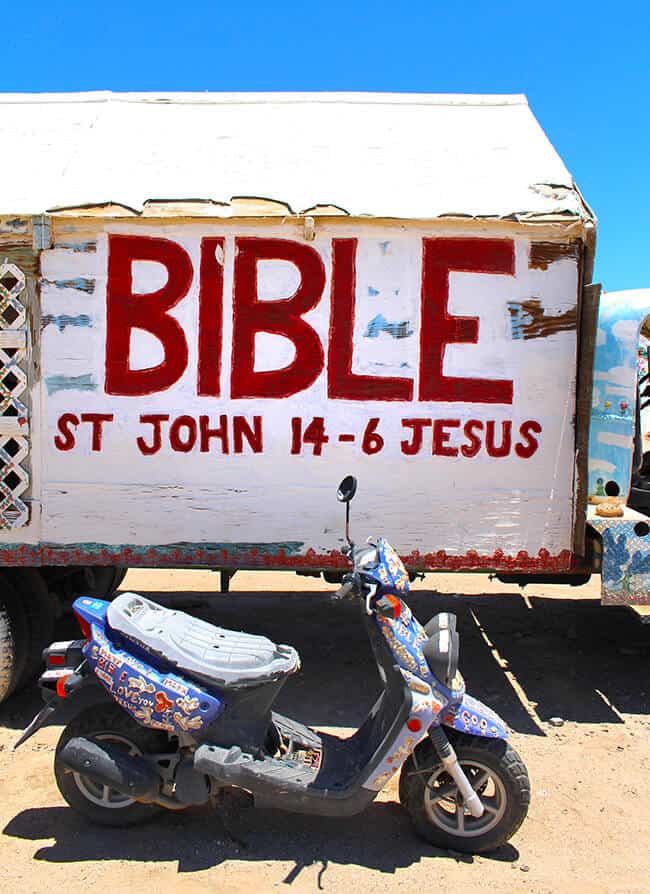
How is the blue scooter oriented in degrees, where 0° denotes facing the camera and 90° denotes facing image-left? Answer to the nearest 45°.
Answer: approximately 270°
